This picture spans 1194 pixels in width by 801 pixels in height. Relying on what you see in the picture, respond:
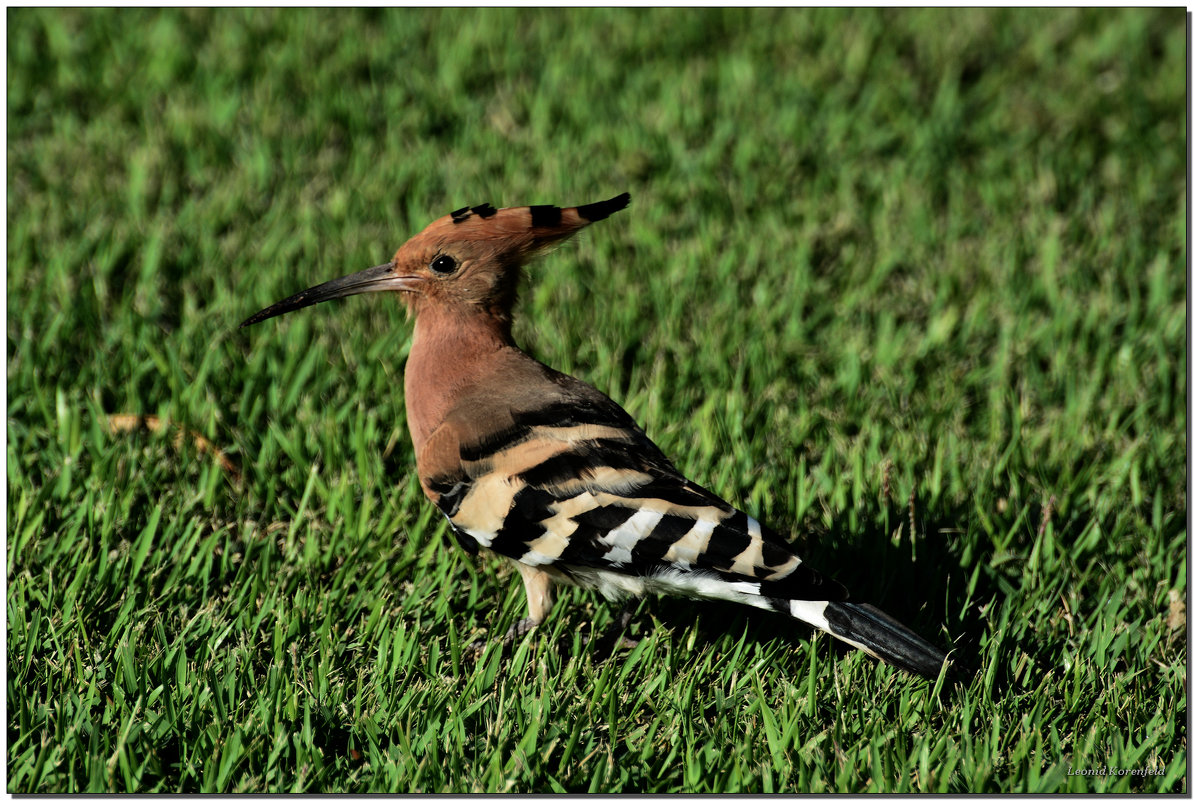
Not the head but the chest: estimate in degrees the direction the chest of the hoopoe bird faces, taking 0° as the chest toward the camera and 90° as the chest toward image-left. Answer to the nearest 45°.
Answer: approximately 90°
